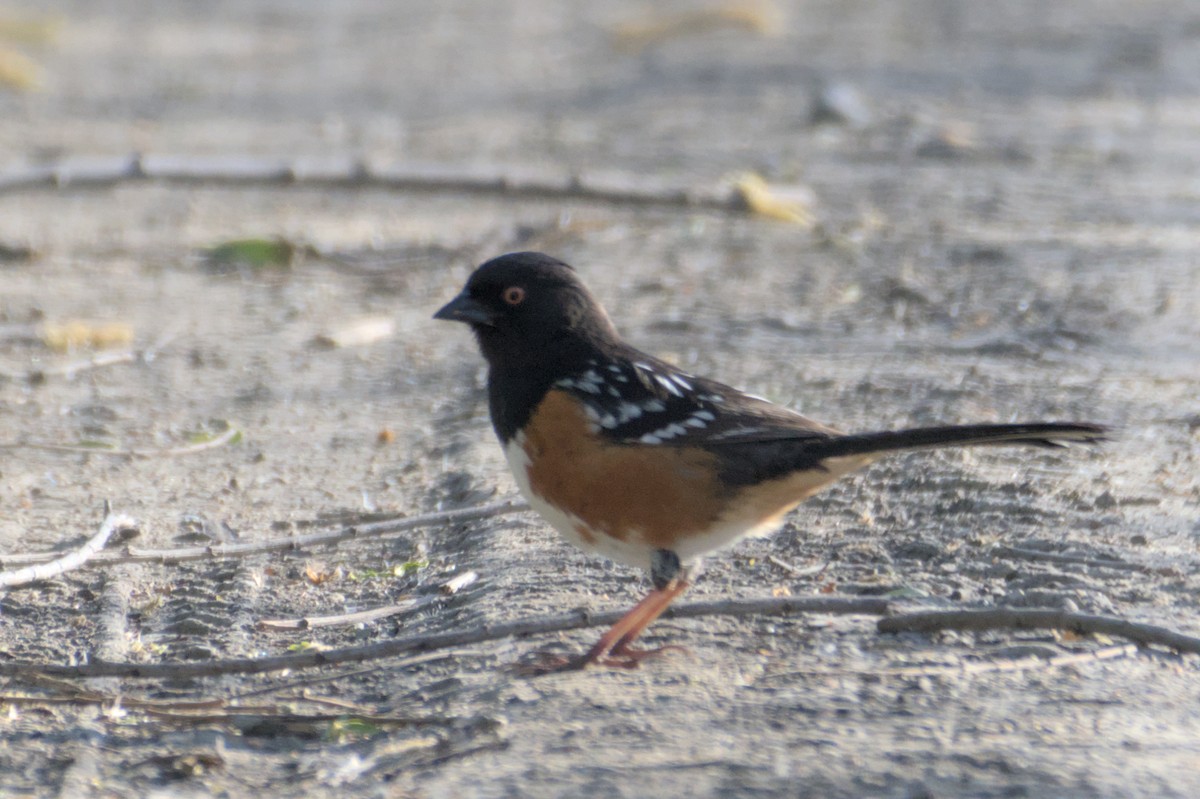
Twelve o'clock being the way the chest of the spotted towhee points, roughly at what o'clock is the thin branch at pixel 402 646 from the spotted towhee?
The thin branch is roughly at 11 o'clock from the spotted towhee.

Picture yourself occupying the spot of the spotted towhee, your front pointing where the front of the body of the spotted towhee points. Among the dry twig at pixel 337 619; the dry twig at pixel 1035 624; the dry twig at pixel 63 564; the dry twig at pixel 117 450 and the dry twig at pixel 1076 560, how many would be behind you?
2

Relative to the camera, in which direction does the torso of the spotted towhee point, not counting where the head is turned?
to the viewer's left

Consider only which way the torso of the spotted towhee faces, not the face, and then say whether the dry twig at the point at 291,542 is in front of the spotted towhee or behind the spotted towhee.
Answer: in front

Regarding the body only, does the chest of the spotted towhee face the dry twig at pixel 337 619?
yes

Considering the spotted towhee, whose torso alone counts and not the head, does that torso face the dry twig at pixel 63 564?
yes

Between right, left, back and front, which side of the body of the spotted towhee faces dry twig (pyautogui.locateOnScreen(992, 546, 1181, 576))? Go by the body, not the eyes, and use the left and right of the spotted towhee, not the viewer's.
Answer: back
